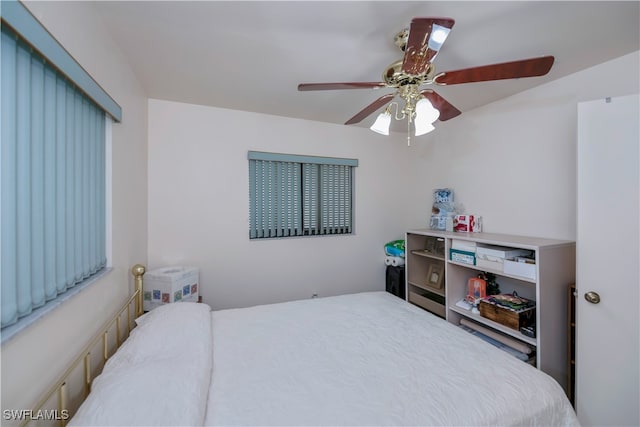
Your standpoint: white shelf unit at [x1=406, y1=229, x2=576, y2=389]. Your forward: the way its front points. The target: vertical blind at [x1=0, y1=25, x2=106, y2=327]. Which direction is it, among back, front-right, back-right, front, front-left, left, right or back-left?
front

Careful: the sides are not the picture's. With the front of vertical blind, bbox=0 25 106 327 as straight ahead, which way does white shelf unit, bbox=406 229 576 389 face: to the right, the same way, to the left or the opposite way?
the opposite way

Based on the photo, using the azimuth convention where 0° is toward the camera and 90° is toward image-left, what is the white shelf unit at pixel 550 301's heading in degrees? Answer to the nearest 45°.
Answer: approximately 45°

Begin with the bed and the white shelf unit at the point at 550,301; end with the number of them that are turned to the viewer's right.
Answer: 1

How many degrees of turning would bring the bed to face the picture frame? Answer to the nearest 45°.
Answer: approximately 45° to its left

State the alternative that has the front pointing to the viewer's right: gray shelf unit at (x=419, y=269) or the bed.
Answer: the bed

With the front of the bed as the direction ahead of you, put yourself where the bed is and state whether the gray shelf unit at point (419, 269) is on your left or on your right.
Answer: on your left

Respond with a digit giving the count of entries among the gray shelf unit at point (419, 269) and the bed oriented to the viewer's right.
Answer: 1

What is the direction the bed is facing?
to the viewer's right

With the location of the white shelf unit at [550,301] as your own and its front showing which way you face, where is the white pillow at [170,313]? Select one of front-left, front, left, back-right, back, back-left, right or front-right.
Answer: front

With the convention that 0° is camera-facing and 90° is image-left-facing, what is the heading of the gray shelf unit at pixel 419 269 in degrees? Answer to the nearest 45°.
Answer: approximately 45°

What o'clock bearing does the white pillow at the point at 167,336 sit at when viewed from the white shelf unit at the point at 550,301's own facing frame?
The white pillow is roughly at 12 o'clock from the white shelf unit.

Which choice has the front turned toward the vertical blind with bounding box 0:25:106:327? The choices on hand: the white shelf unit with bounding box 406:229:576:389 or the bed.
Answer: the white shelf unit

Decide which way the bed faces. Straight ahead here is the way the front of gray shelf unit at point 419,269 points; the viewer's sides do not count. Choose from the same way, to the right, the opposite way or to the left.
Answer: the opposite way

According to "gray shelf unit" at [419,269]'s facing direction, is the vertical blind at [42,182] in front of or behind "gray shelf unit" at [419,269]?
in front

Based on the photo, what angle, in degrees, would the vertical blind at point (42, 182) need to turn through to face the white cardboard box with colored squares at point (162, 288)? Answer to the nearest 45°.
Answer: approximately 90° to its left
